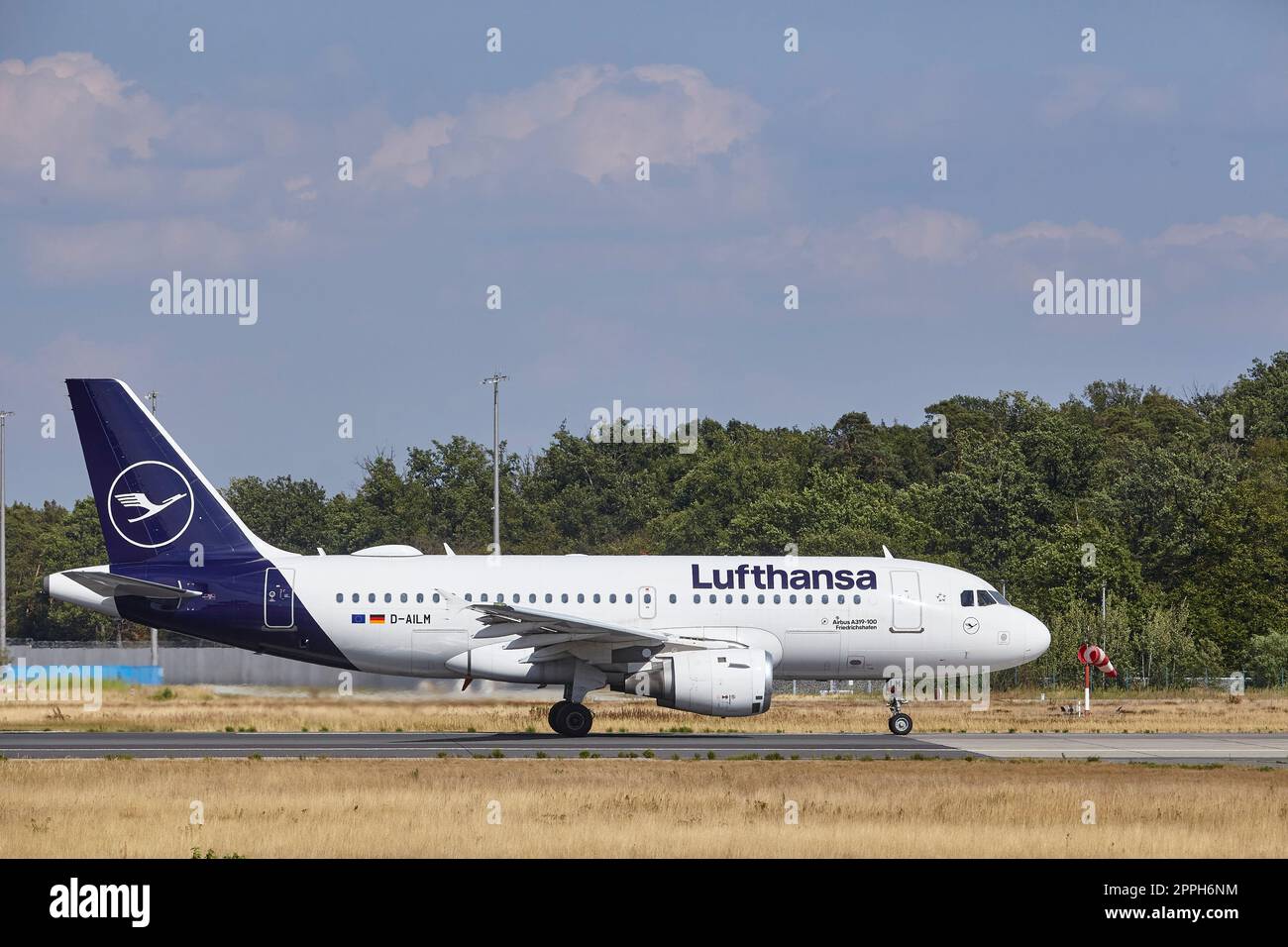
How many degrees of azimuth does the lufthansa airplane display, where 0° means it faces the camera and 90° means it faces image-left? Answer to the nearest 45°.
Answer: approximately 270°
